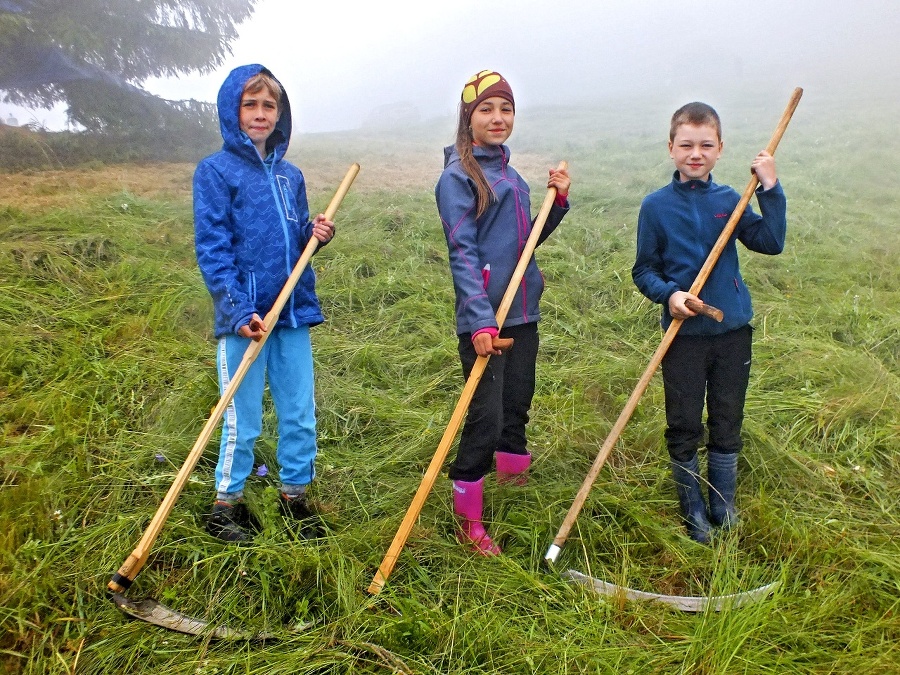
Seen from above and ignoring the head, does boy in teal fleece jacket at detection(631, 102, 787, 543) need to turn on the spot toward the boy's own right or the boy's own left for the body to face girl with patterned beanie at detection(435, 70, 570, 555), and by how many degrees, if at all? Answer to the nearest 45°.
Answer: approximately 90° to the boy's own right

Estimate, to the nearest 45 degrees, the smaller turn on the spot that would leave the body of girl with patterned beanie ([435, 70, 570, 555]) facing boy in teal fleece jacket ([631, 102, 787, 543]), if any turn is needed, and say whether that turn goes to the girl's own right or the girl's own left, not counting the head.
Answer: approximately 45° to the girl's own left

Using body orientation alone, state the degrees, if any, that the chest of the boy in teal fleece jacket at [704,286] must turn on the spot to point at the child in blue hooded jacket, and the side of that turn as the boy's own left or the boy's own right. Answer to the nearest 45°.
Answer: approximately 90° to the boy's own right

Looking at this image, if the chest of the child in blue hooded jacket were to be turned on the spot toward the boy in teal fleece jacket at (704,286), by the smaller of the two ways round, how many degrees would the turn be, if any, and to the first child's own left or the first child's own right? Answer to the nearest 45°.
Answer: approximately 45° to the first child's own left

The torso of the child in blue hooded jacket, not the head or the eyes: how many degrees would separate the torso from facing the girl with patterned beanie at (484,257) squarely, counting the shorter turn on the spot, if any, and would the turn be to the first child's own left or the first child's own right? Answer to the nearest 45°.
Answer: approximately 45° to the first child's own left
